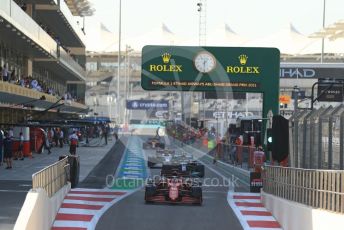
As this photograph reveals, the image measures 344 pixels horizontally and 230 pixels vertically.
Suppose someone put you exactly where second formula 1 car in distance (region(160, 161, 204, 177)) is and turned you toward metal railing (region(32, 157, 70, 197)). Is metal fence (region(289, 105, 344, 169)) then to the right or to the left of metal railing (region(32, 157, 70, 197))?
left

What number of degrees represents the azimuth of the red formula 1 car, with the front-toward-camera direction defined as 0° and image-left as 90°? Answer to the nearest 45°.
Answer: approximately 0°

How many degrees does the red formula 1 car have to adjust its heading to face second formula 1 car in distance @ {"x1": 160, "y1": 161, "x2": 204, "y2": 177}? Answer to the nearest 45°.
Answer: approximately 180°

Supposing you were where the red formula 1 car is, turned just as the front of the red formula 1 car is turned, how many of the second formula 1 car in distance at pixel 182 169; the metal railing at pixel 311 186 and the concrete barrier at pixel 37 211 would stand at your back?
1

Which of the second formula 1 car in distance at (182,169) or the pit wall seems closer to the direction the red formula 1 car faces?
the pit wall

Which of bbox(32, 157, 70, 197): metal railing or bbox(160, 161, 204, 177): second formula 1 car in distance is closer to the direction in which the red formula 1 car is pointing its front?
the metal railing

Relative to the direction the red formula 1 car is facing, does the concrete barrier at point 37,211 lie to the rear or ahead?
ahead
